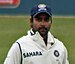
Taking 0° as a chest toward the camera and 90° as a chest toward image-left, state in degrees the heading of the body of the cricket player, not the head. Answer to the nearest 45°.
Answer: approximately 315°
